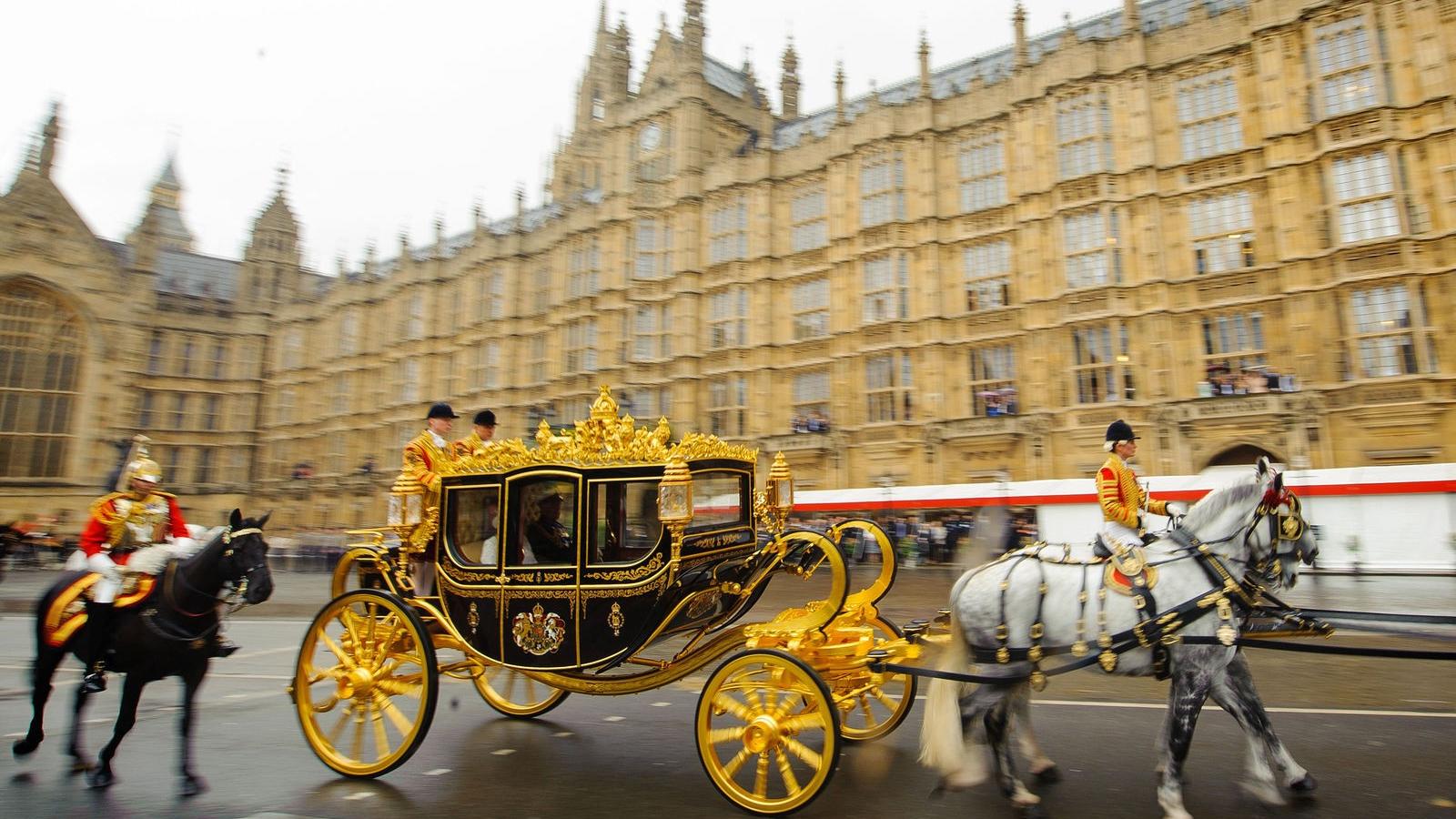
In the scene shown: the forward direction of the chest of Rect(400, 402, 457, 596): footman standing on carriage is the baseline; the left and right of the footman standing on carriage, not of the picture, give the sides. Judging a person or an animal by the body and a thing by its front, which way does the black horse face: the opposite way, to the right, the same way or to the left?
the same way

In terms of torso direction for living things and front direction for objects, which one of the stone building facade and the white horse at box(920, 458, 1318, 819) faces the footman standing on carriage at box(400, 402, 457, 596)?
the stone building facade

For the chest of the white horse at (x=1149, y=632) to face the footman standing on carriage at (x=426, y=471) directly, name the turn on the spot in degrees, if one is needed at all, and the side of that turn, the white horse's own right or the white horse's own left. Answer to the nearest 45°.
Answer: approximately 180°

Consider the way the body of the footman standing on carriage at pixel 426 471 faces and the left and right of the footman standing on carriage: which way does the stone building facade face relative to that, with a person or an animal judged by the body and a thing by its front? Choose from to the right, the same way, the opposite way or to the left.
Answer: to the right

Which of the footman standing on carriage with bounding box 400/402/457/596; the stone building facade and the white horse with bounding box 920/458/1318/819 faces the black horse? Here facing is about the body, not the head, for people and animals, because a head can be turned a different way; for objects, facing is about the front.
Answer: the stone building facade

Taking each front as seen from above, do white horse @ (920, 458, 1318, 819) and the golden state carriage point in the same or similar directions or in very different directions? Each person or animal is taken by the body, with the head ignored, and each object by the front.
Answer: same or similar directions

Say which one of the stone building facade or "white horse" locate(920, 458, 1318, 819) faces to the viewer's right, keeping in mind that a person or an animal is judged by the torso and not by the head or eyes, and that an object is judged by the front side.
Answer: the white horse

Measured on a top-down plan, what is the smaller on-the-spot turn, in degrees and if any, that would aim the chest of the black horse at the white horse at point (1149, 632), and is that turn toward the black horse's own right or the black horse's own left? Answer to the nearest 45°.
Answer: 0° — it already faces it

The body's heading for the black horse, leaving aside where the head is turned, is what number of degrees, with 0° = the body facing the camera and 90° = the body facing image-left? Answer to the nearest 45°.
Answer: approximately 315°

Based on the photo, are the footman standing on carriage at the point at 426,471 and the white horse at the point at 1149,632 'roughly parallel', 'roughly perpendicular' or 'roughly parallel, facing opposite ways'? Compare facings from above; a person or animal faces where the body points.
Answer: roughly parallel

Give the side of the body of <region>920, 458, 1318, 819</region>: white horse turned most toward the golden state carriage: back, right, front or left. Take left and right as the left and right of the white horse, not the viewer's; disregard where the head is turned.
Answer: back

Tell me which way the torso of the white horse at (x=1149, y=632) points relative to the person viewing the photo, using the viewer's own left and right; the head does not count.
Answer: facing to the right of the viewer

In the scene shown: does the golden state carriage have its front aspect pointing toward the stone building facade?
no

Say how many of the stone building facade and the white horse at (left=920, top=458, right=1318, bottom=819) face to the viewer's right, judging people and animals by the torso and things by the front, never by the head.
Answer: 1

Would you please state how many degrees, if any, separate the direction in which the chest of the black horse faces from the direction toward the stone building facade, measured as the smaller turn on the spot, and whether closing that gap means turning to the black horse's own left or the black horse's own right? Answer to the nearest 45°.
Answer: approximately 45° to the black horse's own left

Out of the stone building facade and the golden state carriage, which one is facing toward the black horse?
the stone building facade

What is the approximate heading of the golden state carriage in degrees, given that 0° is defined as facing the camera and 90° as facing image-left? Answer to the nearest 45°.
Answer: approximately 315°

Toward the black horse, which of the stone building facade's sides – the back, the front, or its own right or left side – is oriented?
front

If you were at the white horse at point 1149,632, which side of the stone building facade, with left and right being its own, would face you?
front

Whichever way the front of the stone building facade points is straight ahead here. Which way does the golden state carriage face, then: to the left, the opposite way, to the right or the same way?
to the left
